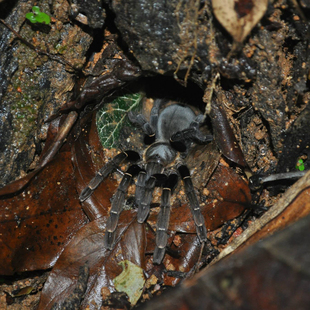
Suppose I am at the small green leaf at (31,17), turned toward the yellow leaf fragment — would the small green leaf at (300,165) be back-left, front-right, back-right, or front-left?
front-left

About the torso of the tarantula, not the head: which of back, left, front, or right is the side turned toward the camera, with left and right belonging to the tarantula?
front

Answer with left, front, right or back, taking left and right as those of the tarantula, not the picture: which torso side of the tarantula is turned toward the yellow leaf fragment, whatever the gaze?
front
